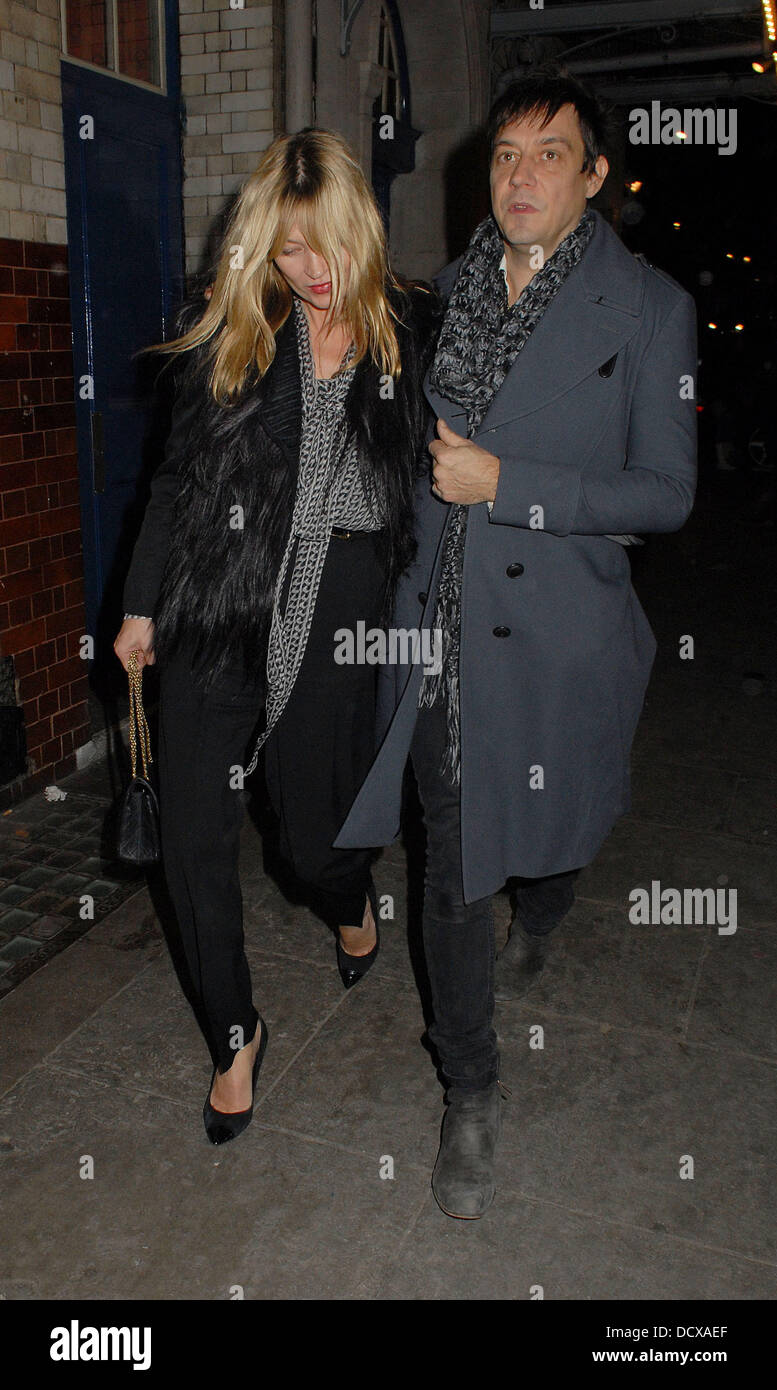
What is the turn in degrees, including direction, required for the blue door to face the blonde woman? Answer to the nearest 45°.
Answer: approximately 45° to its right

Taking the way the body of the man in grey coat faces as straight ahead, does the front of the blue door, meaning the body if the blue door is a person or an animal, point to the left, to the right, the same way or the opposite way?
to the left

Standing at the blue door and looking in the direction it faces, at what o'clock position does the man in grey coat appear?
The man in grey coat is roughly at 1 o'clock from the blue door.

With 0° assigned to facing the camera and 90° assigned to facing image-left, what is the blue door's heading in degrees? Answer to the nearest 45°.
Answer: approximately 315°

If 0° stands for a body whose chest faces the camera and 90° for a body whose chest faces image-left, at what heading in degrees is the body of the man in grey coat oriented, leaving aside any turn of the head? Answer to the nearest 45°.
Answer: approximately 45°

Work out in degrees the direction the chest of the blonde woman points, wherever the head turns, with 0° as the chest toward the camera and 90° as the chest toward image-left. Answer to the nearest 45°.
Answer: approximately 0°
